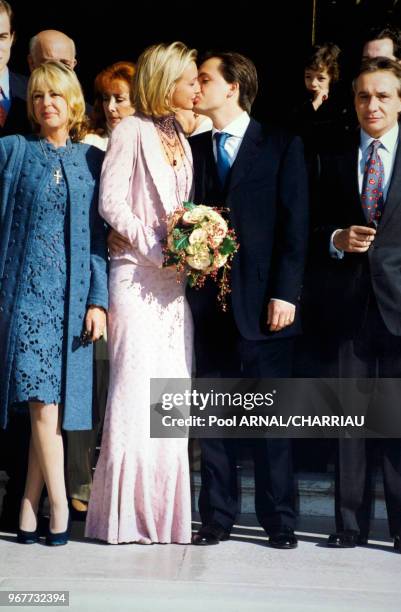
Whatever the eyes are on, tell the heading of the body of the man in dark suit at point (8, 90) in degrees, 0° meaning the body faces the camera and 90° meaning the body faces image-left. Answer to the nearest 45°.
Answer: approximately 0°

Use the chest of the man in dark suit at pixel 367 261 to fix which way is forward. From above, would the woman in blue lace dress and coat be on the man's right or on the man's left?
on the man's right

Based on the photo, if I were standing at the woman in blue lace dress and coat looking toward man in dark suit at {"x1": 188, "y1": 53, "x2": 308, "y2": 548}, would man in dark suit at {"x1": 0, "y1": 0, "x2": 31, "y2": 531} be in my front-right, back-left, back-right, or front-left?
back-left

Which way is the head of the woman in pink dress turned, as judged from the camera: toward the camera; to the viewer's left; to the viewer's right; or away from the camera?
to the viewer's right

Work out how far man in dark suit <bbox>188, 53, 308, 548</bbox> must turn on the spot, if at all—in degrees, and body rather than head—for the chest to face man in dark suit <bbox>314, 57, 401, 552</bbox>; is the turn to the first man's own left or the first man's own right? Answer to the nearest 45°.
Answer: approximately 135° to the first man's own left

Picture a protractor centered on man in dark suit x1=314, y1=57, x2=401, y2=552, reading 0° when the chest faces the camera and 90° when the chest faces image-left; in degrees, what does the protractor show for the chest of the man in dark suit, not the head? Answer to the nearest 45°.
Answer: approximately 0°

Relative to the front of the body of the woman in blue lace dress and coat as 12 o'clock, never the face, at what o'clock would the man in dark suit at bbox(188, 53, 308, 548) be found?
The man in dark suit is roughly at 9 o'clock from the woman in blue lace dress and coat.

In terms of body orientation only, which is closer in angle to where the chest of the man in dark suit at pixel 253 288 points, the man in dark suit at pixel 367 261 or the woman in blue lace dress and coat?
the woman in blue lace dress and coat

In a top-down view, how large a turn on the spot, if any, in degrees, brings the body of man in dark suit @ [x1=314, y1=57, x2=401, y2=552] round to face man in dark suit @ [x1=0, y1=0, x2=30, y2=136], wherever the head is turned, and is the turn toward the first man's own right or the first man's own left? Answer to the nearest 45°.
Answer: approximately 90° to the first man's own right
